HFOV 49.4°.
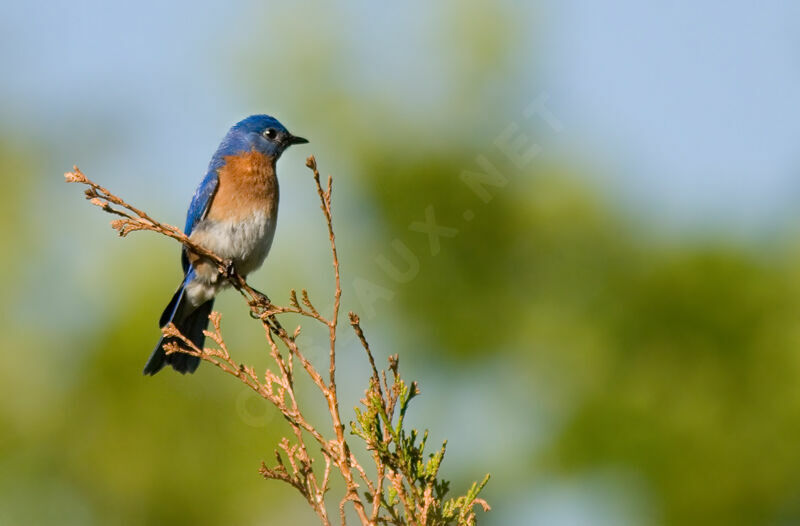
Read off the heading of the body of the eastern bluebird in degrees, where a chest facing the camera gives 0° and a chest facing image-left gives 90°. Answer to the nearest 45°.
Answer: approximately 315°
